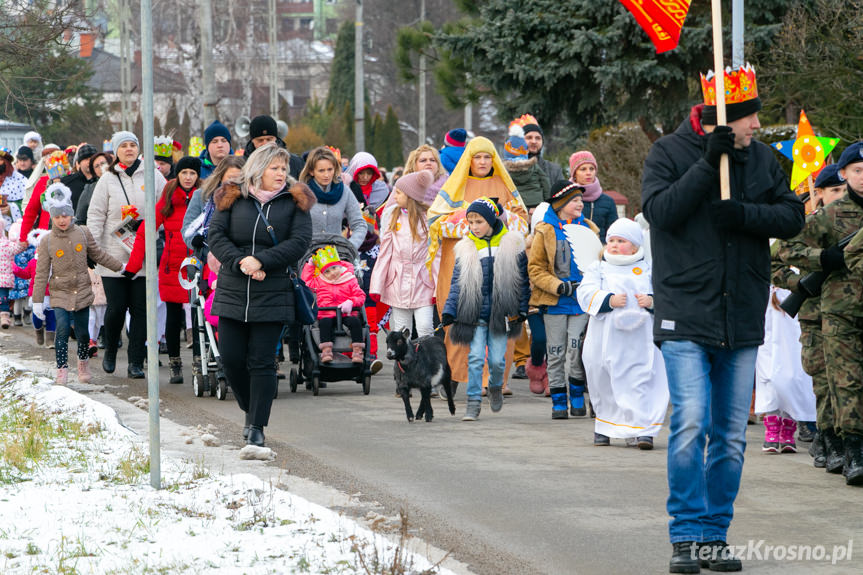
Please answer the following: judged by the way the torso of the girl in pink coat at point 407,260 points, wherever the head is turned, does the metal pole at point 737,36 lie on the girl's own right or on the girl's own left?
on the girl's own left

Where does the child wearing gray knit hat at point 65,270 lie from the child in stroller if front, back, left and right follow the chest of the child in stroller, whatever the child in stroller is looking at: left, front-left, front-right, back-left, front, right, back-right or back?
right

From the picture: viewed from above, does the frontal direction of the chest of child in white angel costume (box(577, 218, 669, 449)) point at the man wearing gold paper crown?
yes

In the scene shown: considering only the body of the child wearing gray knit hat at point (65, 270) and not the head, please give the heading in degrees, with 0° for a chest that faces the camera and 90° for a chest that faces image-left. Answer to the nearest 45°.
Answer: approximately 0°

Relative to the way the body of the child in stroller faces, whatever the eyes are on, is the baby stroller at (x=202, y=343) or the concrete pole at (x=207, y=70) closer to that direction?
the baby stroller

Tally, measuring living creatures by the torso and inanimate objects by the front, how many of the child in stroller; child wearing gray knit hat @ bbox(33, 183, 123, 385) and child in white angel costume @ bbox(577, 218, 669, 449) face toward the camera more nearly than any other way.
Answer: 3

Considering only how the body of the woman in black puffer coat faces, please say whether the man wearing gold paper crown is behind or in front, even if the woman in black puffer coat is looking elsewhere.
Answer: in front

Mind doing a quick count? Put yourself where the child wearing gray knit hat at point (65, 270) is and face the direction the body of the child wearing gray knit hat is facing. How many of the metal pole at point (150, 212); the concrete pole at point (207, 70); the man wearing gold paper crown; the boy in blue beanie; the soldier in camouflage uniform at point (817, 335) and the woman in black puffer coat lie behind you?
1

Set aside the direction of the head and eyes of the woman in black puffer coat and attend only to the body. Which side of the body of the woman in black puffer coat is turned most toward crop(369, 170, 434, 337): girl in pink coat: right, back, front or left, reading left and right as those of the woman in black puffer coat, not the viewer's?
back

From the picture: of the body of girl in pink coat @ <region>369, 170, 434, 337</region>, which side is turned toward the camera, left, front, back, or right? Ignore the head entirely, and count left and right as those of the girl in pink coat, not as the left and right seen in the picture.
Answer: front

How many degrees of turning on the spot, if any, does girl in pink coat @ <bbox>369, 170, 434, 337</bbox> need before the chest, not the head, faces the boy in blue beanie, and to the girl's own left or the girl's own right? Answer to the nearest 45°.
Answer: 0° — they already face them

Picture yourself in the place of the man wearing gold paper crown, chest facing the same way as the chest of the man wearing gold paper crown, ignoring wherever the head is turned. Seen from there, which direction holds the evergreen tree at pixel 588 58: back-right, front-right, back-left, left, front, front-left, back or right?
back-left

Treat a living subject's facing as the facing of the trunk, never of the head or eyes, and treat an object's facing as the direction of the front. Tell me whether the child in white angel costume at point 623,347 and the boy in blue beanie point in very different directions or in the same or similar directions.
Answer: same or similar directions

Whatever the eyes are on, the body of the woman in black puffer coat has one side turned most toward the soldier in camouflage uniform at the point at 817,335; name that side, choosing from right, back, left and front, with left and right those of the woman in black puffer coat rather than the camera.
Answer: left

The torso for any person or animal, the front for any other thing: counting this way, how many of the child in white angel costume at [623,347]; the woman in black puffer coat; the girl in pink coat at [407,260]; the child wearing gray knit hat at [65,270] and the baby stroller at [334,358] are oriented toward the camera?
5

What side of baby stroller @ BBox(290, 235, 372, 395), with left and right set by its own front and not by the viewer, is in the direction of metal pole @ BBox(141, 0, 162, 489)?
front

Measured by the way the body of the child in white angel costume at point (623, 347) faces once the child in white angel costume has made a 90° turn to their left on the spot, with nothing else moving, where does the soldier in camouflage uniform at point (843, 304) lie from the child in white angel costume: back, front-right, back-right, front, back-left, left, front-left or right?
front-right

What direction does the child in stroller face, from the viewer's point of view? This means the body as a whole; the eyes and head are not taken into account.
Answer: toward the camera
